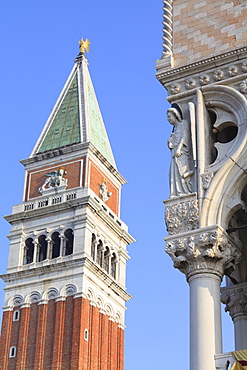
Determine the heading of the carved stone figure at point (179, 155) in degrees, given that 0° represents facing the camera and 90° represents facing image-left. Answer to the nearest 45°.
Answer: approximately 45°
